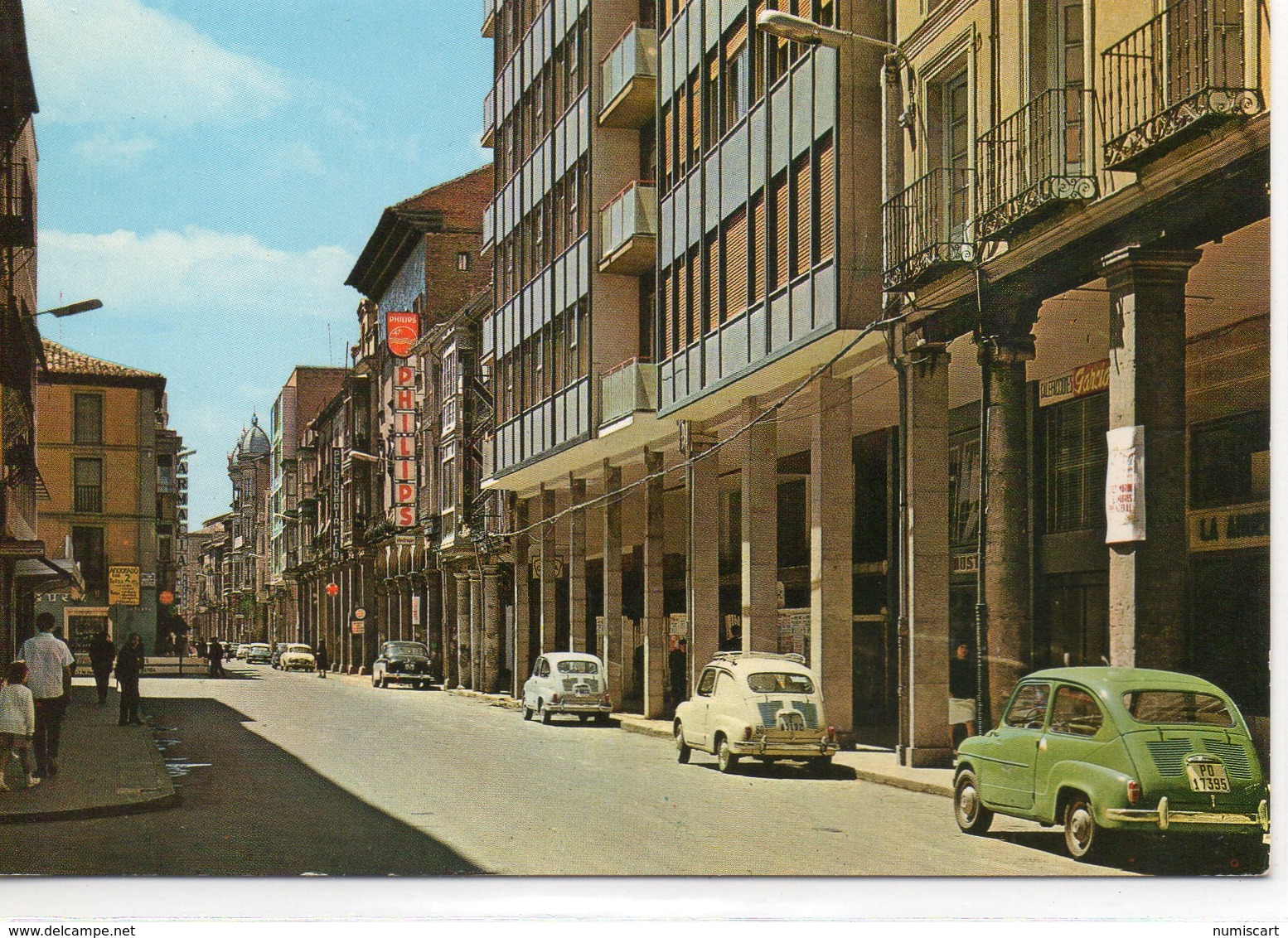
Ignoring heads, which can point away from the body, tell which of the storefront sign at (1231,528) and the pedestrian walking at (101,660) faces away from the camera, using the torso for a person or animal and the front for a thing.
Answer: the pedestrian walking

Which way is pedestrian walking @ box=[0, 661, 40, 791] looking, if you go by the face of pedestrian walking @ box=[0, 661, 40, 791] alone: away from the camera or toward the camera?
away from the camera

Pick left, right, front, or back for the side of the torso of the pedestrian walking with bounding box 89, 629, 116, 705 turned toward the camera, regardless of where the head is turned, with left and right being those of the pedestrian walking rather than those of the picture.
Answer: back

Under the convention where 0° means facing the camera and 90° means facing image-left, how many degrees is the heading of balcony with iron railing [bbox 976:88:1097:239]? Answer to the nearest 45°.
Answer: approximately 45°

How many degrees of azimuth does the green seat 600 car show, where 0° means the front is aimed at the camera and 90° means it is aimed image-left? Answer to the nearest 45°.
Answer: approximately 135°

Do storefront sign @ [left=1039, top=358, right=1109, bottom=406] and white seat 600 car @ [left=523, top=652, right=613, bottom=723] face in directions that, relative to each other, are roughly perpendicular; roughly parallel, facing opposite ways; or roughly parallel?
roughly perpendicular

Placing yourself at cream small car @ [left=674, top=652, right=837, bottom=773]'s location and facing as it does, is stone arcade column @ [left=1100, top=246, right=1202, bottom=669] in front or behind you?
behind

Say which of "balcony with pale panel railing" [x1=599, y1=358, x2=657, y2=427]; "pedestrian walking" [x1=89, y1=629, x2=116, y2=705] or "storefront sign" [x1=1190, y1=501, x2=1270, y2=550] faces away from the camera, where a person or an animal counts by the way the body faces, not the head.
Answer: the pedestrian walking

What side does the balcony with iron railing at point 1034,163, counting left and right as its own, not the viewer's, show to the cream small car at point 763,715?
right

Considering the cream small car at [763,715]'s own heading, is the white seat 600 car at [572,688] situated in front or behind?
in front
